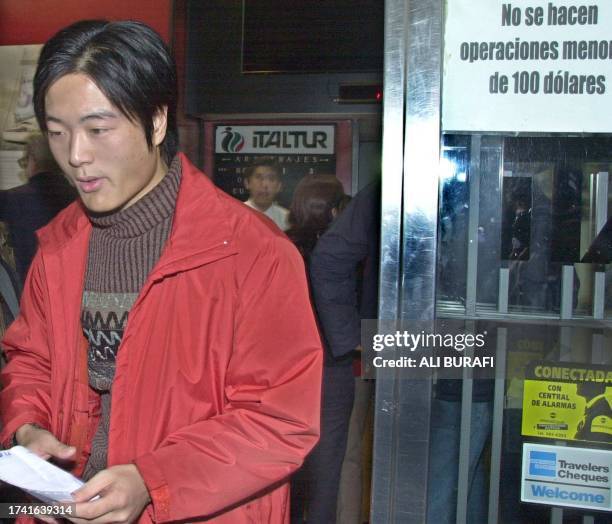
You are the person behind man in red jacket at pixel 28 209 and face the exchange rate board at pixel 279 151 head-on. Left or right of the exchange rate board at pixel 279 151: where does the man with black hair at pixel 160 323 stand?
right

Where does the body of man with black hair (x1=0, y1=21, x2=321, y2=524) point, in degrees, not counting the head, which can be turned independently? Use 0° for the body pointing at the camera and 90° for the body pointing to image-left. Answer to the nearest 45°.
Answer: approximately 45°

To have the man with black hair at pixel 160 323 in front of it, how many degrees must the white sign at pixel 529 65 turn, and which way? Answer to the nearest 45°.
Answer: approximately 45° to its right

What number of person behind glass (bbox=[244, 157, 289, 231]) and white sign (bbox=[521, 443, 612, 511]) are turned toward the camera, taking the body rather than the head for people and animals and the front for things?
2

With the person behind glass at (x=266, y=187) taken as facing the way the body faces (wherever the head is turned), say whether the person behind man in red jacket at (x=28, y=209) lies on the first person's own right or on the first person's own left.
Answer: on the first person's own right

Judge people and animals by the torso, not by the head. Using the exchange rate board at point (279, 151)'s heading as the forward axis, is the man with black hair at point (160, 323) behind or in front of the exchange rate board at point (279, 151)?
in front
